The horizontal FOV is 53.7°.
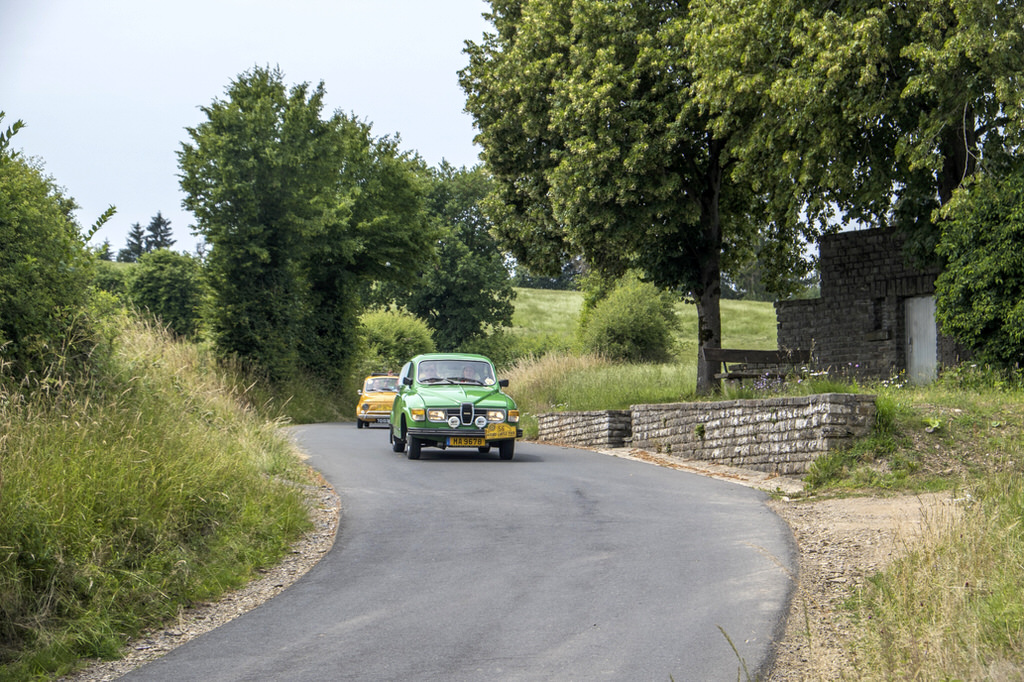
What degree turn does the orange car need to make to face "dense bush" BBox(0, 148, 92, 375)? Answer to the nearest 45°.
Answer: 0° — it already faces it

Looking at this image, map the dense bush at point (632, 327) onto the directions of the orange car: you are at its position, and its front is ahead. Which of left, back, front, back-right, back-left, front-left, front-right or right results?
back-left

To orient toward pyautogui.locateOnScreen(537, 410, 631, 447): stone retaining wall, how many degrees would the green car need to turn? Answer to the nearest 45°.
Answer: approximately 135° to its left

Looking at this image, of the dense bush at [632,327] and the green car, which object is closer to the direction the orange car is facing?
the green car

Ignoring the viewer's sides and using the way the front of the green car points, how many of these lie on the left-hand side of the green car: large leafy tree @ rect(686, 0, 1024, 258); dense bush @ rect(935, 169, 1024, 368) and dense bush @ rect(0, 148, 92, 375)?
2

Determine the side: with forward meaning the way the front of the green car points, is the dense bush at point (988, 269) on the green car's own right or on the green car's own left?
on the green car's own left

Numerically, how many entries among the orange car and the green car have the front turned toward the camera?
2

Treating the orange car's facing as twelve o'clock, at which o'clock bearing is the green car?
The green car is roughly at 12 o'clock from the orange car.

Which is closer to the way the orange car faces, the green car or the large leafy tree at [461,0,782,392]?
the green car

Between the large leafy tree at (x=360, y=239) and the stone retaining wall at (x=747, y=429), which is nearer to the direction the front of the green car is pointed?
the stone retaining wall

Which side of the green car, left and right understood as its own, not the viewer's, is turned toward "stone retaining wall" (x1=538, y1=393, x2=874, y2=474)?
left

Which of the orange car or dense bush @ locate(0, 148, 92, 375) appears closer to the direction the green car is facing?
the dense bush

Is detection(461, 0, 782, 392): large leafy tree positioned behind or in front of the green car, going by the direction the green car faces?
behind

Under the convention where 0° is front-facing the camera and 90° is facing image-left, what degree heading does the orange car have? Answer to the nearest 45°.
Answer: approximately 0°
